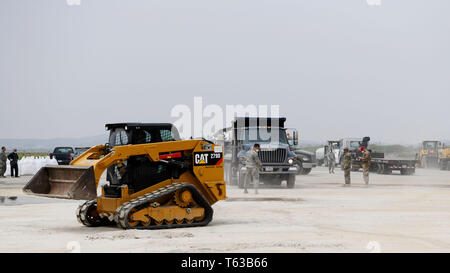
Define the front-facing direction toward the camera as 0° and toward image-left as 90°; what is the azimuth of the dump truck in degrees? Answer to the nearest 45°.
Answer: approximately 315°

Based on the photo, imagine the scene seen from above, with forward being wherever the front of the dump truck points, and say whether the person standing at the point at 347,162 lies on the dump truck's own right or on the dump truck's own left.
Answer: on the dump truck's own left

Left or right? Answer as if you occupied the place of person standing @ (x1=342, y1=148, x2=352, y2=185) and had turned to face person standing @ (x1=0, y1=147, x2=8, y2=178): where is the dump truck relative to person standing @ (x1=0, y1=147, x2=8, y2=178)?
left

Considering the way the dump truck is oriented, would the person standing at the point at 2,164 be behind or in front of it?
behind
